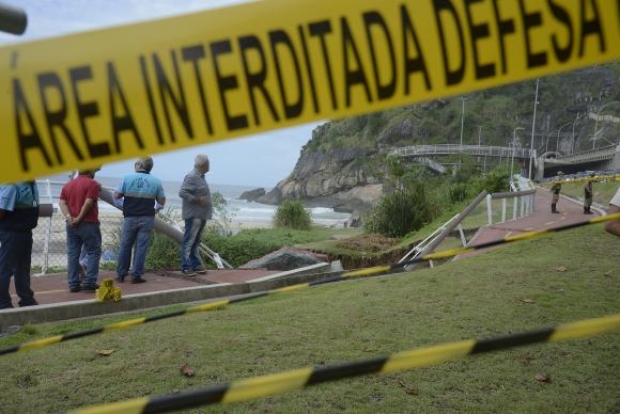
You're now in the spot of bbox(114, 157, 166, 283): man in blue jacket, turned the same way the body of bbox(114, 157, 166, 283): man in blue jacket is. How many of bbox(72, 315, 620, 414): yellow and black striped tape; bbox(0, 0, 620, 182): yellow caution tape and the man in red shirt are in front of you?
0

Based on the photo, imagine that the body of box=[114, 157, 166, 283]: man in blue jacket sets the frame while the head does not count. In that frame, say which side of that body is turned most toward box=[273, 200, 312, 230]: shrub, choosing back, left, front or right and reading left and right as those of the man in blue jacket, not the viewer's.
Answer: front

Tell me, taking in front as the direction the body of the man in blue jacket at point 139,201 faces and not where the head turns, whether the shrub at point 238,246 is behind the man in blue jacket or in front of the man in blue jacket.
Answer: in front

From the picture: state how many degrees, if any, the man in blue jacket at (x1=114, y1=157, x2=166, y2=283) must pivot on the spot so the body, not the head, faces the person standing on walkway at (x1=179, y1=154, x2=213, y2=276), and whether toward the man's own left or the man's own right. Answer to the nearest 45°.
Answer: approximately 45° to the man's own right

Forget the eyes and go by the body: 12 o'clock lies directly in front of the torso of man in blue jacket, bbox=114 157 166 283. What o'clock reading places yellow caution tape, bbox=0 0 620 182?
The yellow caution tape is roughly at 6 o'clock from the man in blue jacket.

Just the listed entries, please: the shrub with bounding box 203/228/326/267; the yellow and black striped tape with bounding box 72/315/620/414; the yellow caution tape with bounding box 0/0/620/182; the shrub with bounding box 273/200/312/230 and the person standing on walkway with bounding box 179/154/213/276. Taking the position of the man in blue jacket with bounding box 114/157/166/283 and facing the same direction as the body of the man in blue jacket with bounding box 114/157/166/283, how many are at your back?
2

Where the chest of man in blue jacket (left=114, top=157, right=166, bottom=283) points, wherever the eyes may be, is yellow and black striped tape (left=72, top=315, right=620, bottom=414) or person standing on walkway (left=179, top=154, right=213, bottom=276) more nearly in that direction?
the person standing on walkway

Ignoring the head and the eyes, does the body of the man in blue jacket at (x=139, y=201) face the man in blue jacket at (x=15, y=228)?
no

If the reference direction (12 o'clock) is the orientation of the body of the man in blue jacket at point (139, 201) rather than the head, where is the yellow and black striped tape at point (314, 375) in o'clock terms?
The yellow and black striped tape is roughly at 6 o'clock from the man in blue jacket.

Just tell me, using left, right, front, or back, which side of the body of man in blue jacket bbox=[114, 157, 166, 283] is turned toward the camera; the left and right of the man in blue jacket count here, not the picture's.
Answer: back

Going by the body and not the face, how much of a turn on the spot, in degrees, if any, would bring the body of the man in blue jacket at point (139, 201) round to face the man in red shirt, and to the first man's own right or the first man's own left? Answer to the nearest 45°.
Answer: approximately 135° to the first man's own left

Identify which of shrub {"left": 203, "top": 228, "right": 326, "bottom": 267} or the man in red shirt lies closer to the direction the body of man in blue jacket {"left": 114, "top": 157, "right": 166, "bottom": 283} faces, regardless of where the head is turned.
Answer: the shrub

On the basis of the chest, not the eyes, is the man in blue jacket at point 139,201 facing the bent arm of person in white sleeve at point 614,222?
no

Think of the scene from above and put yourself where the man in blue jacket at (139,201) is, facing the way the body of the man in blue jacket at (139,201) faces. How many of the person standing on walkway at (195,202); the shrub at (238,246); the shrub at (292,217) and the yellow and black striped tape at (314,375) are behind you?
1

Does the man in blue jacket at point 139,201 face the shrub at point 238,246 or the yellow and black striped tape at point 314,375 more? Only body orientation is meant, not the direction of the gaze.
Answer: the shrub
